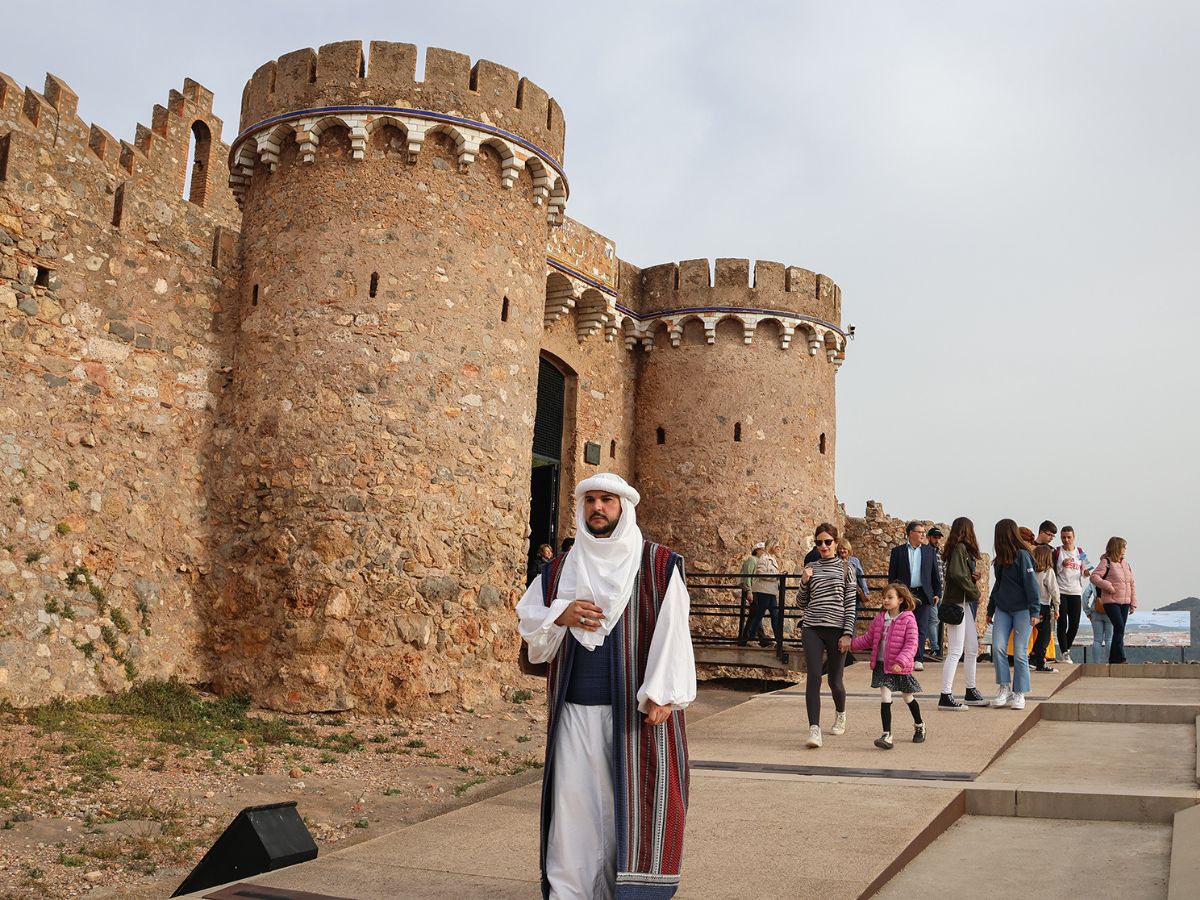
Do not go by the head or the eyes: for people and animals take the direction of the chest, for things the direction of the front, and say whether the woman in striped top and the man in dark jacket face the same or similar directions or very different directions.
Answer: same or similar directions

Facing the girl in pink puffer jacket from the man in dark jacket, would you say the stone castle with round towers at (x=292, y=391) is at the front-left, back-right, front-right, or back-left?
front-right

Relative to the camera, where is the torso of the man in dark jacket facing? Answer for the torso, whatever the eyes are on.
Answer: toward the camera

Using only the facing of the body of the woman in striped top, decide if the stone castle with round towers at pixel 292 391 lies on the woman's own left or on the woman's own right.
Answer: on the woman's own right

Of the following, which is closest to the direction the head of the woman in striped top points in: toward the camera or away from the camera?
toward the camera

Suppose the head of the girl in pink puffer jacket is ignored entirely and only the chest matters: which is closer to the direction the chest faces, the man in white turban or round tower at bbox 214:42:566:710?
the man in white turban

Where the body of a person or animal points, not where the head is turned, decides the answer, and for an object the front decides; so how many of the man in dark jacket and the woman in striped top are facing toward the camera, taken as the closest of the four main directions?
2

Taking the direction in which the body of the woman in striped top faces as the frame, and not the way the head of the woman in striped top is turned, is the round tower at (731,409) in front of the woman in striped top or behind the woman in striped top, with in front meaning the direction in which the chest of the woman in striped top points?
behind

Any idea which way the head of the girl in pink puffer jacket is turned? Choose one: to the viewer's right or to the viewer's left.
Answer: to the viewer's left

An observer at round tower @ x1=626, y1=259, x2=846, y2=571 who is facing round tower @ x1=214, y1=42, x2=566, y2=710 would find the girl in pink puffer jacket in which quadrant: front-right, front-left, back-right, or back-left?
front-left
